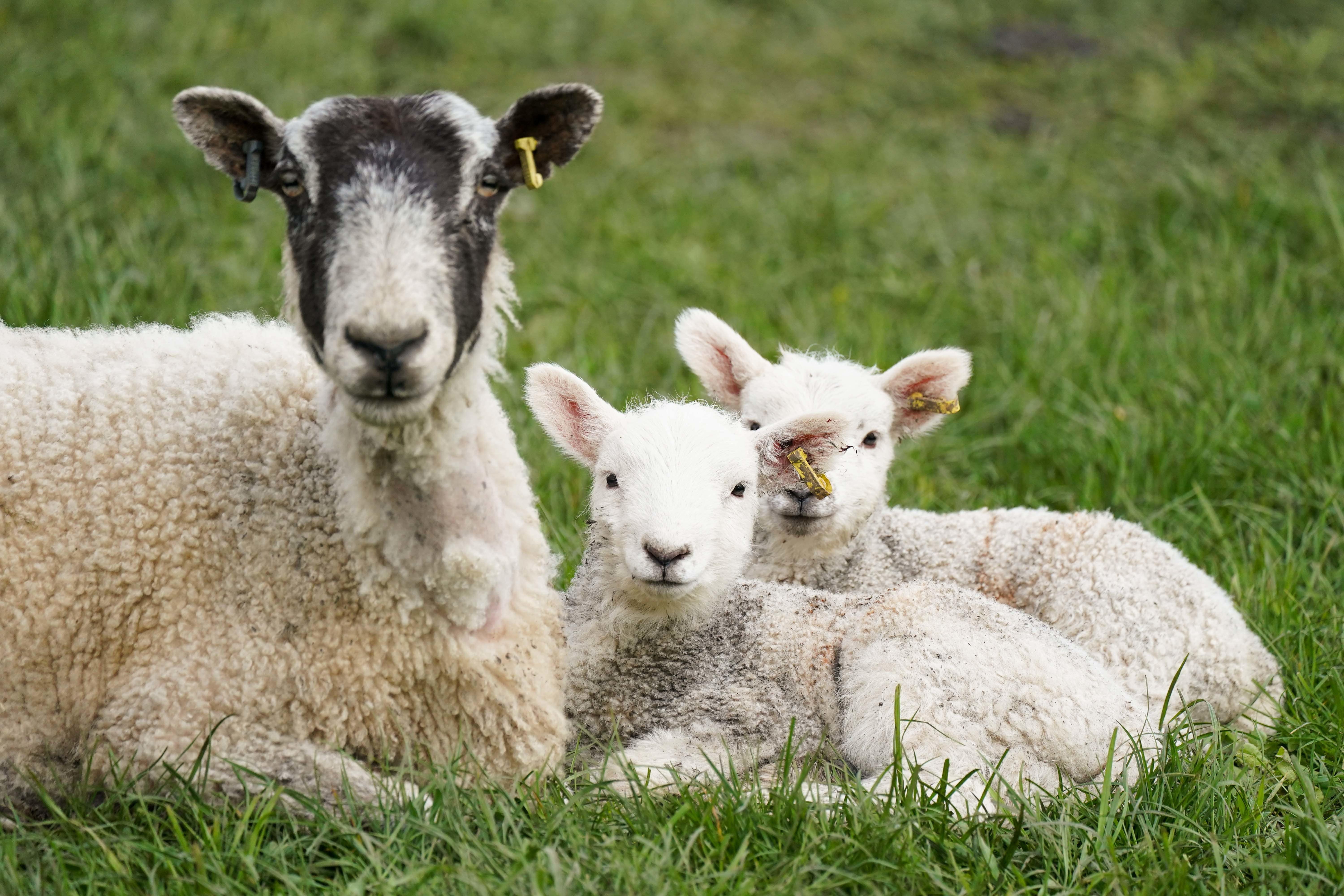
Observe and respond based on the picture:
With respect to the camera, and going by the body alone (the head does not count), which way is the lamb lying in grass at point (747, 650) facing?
to the viewer's left

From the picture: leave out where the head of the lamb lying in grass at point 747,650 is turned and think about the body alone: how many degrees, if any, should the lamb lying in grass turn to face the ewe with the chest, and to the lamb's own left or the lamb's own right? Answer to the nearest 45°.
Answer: approximately 45° to the lamb's own left

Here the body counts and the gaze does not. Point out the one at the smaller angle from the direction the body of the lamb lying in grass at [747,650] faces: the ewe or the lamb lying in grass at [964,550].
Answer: the ewe

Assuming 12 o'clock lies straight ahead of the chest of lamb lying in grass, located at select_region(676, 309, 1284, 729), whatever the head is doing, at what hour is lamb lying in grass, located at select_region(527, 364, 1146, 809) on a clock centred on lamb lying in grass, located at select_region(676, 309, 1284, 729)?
lamb lying in grass, located at select_region(527, 364, 1146, 809) is roughly at 10 o'clock from lamb lying in grass, located at select_region(676, 309, 1284, 729).

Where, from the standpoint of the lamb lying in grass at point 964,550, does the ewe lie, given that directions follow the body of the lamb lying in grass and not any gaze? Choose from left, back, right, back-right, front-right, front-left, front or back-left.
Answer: front-left

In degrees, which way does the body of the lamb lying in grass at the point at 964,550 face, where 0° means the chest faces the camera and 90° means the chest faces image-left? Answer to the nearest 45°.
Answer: approximately 90°

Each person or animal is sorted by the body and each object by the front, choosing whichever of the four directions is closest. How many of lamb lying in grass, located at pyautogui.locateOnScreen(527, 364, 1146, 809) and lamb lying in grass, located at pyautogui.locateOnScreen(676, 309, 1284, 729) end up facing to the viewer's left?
2

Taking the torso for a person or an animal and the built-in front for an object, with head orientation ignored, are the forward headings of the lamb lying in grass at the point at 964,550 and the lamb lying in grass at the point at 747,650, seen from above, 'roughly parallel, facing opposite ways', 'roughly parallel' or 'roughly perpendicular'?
roughly parallel
